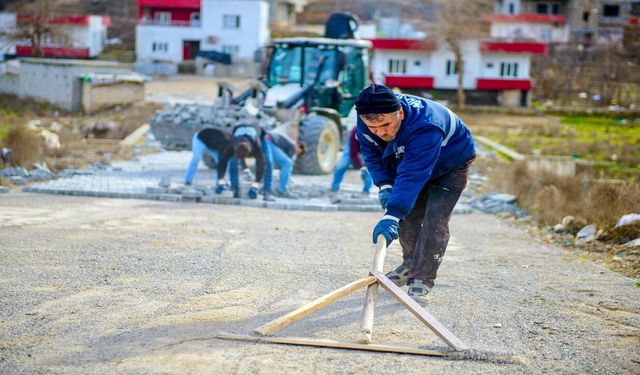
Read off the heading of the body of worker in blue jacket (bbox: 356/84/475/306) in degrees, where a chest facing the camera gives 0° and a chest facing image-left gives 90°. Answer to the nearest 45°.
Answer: approximately 45°

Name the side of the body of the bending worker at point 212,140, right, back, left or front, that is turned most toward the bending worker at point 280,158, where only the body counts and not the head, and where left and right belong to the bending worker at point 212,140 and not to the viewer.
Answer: front

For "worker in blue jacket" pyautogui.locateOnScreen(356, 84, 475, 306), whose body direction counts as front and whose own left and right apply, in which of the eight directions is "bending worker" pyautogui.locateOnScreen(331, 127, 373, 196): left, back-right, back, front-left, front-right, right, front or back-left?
back-right

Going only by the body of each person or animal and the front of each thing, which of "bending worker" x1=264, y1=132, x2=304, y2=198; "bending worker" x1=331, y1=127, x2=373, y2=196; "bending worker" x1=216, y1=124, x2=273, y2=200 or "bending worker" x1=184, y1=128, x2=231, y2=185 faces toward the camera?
"bending worker" x1=216, y1=124, x2=273, y2=200

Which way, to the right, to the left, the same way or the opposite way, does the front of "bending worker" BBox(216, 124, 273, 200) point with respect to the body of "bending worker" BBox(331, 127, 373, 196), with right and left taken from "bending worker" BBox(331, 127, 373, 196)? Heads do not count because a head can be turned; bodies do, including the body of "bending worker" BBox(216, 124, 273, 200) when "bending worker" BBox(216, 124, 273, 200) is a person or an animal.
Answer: to the right

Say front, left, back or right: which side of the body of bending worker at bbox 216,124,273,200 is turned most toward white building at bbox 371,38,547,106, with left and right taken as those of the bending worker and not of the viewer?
back
